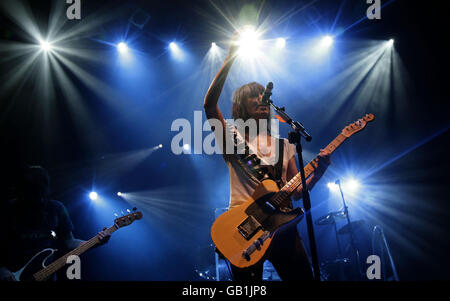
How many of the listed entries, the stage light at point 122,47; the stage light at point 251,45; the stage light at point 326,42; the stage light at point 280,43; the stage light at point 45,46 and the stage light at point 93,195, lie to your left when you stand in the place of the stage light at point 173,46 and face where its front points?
3

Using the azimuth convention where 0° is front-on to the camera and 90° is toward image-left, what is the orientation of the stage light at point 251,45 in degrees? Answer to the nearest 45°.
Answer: approximately 0°
